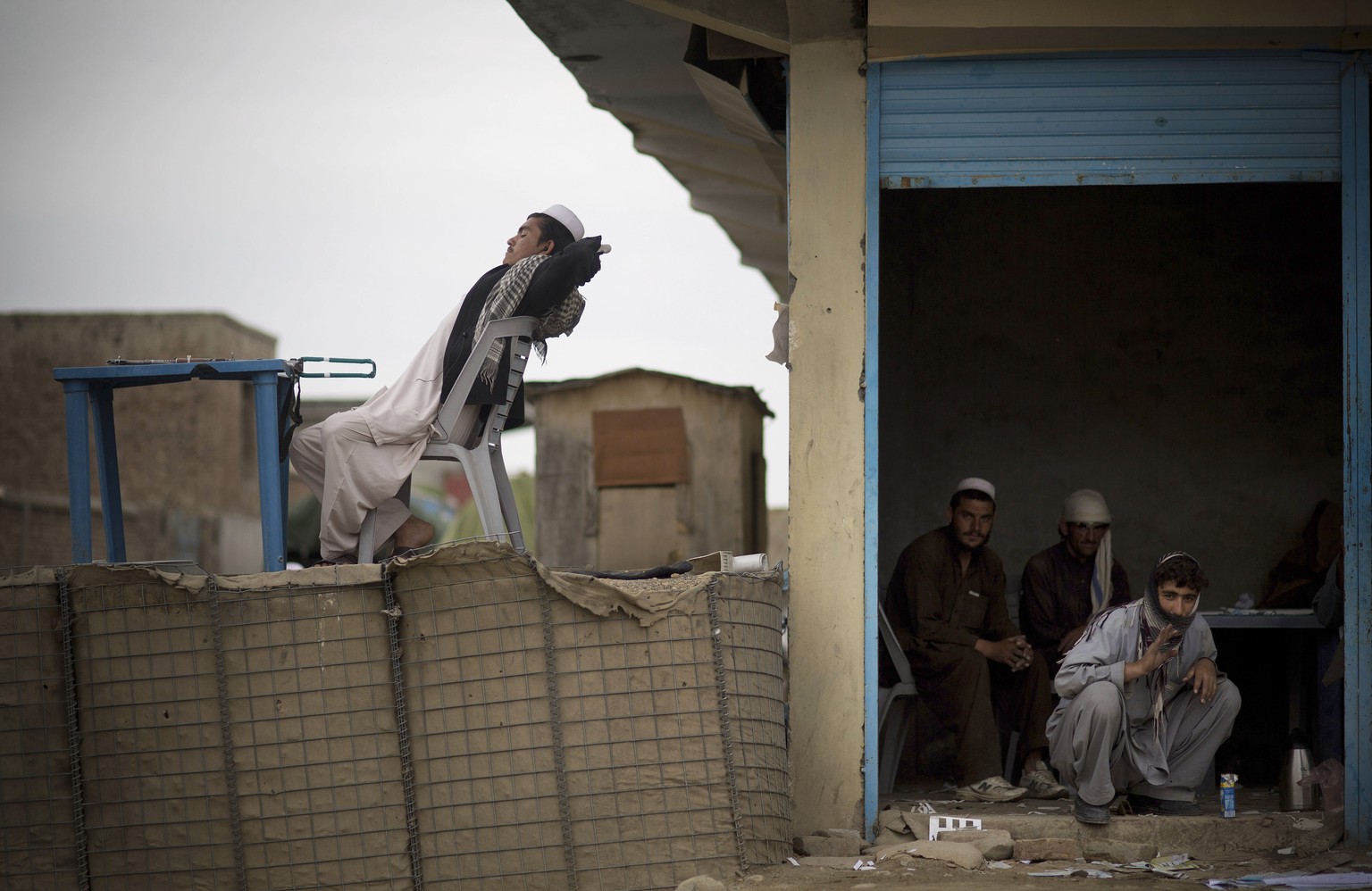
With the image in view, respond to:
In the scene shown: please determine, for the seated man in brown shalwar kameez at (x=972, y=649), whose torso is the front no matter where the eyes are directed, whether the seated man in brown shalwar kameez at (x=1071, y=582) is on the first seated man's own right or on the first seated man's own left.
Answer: on the first seated man's own left

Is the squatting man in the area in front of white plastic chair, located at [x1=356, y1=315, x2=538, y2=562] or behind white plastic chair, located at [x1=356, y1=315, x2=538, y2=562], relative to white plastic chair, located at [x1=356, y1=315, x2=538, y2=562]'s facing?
behind

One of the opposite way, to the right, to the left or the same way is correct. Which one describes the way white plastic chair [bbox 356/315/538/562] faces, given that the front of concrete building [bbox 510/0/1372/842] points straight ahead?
to the right

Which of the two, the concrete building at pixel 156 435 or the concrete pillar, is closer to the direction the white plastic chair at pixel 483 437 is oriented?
the concrete building

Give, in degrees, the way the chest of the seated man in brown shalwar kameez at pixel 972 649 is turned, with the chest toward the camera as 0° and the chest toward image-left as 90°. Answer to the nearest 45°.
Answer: approximately 315°

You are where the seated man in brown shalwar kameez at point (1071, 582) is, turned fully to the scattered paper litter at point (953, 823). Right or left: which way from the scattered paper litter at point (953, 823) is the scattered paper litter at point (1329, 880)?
left

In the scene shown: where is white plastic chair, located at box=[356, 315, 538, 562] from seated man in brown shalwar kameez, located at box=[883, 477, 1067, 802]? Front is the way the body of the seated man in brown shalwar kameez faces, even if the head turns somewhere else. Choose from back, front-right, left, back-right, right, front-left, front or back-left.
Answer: right

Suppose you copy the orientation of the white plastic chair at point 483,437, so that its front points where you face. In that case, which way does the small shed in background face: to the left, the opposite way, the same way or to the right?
to the left

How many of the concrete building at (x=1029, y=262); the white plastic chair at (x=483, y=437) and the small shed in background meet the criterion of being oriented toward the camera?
2

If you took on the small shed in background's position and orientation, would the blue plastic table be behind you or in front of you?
in front

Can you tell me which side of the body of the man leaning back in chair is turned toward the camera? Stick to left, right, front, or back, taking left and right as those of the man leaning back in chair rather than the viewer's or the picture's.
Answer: left

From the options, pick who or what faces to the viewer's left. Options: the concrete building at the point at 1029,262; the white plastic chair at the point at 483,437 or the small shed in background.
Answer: the white plastic chair

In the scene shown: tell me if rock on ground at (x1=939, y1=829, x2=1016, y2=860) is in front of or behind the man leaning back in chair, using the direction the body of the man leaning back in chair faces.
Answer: behind

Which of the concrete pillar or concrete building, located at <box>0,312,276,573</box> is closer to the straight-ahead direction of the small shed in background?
the concrete pillar
